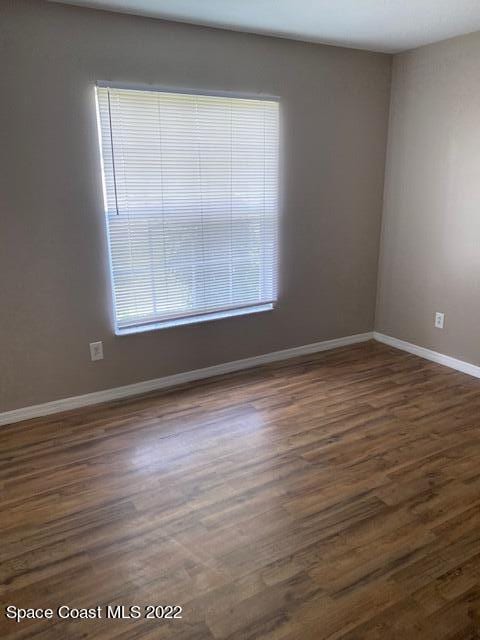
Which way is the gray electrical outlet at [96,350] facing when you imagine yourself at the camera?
facing the viewer

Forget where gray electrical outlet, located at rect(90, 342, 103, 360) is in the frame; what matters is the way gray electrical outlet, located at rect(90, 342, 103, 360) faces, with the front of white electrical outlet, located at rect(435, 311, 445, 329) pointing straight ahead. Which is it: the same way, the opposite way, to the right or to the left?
to the left

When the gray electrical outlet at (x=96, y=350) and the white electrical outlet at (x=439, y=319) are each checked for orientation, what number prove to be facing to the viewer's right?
0

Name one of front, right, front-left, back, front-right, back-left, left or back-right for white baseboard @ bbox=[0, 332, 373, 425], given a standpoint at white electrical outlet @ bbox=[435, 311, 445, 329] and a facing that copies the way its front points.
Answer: front

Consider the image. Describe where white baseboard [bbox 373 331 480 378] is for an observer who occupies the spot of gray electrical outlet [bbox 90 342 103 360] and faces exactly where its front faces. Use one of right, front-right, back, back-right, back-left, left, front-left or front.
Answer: left

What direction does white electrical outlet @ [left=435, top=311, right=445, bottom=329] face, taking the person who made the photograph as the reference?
facing the viewer and to the left of the viewer

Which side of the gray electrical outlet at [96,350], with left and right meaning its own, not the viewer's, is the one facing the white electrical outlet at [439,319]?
left

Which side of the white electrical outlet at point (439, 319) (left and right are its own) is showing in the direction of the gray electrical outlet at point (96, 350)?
front
